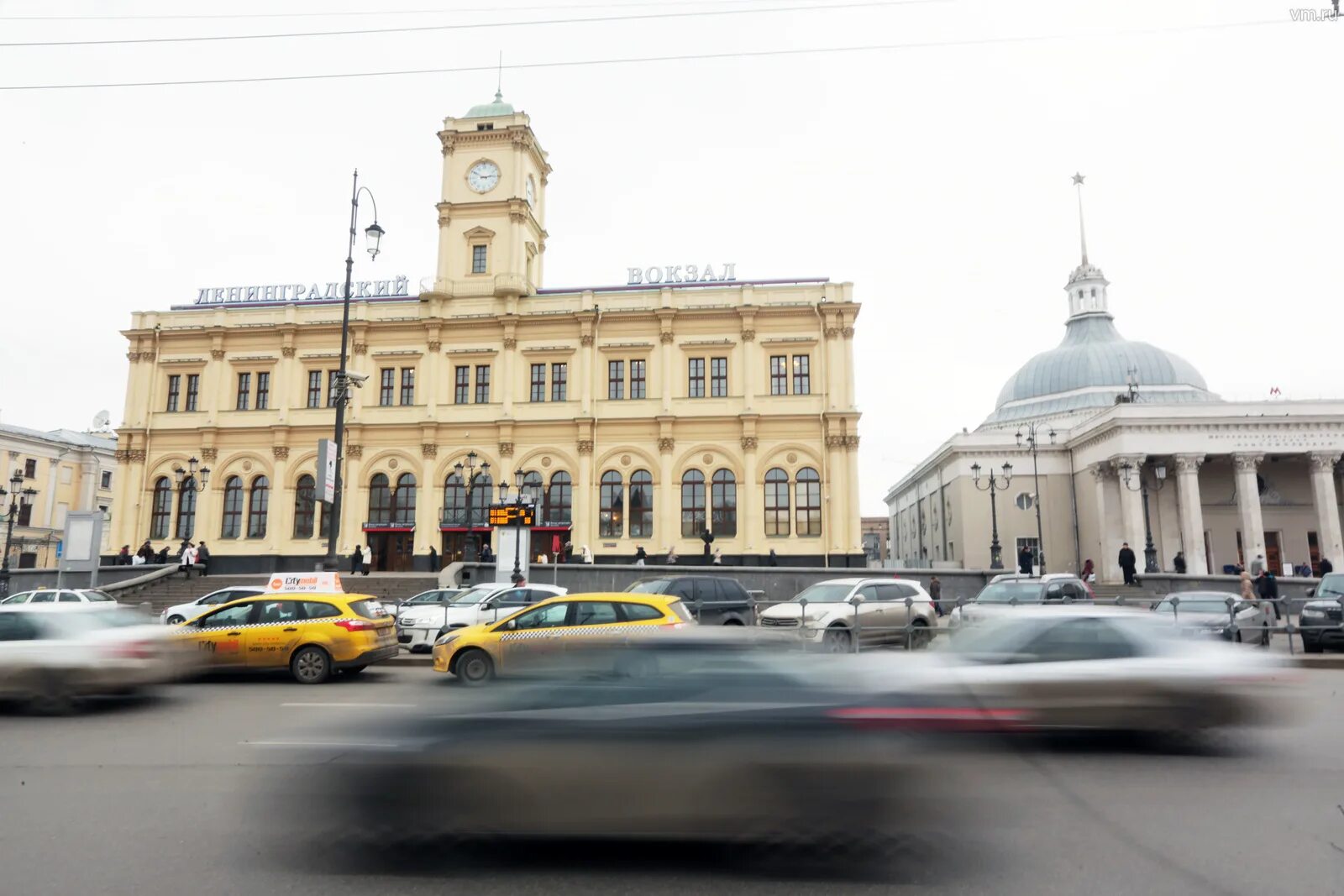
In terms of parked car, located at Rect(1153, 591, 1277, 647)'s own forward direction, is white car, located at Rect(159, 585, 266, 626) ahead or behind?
ahead

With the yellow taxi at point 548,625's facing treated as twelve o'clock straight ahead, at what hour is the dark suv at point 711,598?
The dark suv is roughly at 4 o'clock from the yellow taxi.

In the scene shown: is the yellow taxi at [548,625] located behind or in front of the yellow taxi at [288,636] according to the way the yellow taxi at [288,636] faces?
behind

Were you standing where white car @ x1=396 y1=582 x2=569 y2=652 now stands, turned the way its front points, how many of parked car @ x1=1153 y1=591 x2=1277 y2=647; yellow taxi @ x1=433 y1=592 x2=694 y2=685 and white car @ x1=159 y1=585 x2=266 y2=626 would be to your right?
1

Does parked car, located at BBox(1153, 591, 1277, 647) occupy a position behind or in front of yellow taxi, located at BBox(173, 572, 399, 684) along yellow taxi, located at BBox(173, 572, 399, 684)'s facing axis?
behind

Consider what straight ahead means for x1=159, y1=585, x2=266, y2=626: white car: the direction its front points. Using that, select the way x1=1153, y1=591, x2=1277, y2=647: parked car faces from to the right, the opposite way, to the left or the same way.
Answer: the same way

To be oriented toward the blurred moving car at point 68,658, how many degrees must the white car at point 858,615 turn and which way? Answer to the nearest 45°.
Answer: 0° — it already faces it

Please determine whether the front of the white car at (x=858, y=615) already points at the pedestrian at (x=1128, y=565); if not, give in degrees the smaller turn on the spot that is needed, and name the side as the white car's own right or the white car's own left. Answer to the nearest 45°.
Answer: approximately 180°

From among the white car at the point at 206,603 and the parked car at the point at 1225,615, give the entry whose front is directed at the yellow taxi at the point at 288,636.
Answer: the parked car

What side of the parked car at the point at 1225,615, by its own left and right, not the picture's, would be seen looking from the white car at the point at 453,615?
front

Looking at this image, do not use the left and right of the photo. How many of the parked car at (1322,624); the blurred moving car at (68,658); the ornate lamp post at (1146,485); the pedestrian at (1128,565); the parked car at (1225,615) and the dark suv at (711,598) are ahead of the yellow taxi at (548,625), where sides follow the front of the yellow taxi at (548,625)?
1

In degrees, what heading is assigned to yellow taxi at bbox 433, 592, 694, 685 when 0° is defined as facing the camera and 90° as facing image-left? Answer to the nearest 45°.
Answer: approximately 90°

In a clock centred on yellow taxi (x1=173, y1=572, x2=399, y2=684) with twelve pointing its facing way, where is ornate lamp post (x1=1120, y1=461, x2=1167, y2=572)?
The ornate lamp post is roughly at 4 o'clock from the yellow taxi.

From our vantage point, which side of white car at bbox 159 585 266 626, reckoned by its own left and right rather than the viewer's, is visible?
left

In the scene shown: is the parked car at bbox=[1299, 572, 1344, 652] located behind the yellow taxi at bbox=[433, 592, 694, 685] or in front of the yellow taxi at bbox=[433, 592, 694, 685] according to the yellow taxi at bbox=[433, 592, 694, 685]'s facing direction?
behind

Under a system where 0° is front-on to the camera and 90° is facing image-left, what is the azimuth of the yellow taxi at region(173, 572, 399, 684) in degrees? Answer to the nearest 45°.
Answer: approximately 135°
